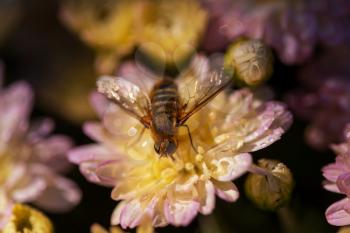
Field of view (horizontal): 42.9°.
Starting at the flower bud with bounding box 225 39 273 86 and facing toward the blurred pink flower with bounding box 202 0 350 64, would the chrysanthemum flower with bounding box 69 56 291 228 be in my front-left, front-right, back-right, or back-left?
back-left

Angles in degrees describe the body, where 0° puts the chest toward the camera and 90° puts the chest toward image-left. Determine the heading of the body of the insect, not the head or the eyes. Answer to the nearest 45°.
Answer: approximately 0°
